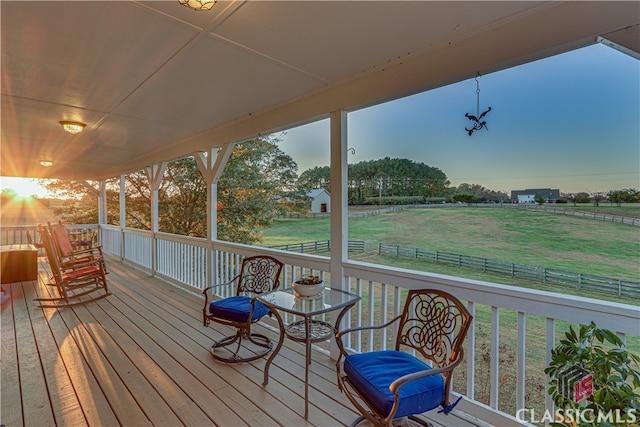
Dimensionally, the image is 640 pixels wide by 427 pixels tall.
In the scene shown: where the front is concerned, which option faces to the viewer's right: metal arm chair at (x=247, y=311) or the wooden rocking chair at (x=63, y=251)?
the wooden rocking chair

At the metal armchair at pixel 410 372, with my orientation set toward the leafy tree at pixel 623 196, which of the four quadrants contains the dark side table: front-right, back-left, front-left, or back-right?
back-left

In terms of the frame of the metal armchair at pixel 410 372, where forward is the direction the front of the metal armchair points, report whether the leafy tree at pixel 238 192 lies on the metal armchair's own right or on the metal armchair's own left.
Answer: on the metal armchair's own right

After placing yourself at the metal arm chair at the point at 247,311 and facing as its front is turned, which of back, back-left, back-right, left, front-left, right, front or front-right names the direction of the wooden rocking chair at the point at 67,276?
right

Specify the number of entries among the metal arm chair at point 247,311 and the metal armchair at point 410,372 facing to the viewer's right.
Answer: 0

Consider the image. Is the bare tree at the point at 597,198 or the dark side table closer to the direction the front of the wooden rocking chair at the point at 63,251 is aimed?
the bare tree

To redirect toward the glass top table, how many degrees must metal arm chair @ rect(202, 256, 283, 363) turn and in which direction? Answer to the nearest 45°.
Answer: approximately 90° to its left

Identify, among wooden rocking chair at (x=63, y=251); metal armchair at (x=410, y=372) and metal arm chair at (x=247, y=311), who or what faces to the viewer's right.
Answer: the wooden rocking chair

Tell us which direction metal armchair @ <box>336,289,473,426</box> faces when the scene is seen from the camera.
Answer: facing the viewer and to the left of the viewer

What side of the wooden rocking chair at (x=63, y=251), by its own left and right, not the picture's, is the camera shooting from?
right
